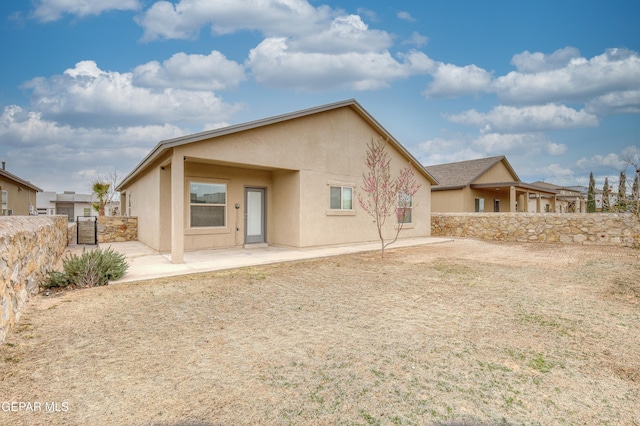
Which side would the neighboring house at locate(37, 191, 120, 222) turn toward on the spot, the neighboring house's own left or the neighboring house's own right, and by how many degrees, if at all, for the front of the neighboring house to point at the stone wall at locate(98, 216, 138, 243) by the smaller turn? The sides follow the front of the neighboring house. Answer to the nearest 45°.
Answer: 0° — it already faces it

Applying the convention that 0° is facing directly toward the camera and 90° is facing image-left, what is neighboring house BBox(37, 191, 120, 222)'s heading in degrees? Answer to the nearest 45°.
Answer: approximately 0°

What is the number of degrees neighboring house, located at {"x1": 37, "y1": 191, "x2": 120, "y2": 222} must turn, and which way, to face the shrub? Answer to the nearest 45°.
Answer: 0° — it already faces it

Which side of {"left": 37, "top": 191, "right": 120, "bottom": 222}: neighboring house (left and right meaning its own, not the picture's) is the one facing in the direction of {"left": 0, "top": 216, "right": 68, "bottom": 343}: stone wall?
front

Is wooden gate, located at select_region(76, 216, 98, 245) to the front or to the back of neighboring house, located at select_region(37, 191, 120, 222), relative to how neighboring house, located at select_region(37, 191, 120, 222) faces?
to the front
